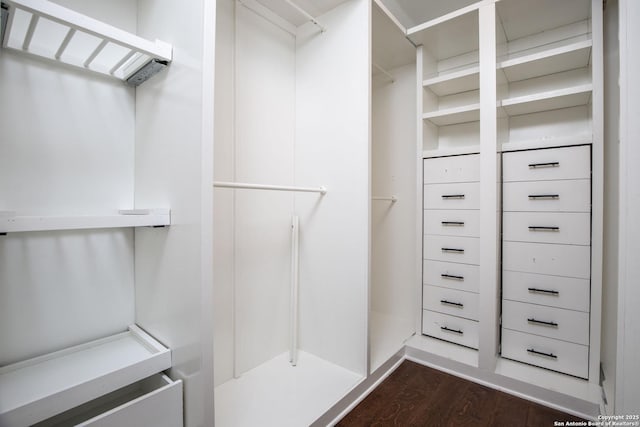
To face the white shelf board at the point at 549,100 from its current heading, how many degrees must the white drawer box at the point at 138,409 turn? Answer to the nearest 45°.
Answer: approximately 45° to its left

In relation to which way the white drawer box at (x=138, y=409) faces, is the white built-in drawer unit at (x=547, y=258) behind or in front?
in front

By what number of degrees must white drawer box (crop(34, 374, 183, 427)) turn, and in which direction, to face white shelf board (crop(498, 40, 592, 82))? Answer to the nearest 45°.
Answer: approximately 45° to its left

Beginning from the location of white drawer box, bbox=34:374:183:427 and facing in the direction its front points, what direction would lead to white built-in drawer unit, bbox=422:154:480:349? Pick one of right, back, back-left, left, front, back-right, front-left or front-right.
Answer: front-left

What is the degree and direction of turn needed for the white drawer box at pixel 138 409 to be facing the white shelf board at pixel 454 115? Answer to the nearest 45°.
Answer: approximately 45° to its left

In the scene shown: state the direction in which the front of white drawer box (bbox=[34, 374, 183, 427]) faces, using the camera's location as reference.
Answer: facing the viewer and to the right of the viewer

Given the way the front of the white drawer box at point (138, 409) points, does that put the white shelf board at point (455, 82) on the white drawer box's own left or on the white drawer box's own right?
on the white drawer box's own left
